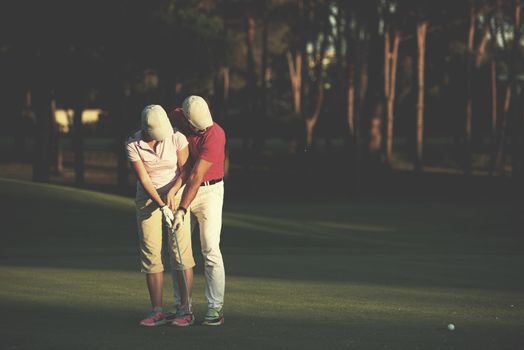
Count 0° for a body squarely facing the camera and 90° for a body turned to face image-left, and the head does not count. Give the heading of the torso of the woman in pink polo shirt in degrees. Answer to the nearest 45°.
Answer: approximately 0°

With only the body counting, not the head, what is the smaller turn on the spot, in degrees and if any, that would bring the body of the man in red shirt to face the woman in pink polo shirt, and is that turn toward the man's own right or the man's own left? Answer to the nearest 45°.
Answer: approximately 45° to the man's own right

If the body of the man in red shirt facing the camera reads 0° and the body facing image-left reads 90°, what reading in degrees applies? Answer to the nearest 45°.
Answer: approximately 45°
